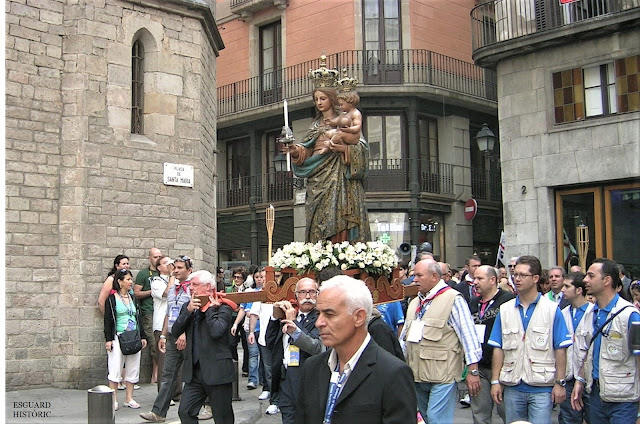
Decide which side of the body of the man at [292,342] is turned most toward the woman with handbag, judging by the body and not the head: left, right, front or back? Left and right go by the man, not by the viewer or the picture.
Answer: right

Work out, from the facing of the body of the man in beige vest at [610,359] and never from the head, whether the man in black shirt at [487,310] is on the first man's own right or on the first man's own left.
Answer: on the first man's own right

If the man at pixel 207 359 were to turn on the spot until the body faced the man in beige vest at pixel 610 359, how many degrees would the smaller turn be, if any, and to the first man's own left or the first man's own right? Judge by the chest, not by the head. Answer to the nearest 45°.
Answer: approximately 90° to the first man's own left

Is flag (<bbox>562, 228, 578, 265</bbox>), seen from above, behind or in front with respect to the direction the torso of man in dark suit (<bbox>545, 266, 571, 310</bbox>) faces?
behind

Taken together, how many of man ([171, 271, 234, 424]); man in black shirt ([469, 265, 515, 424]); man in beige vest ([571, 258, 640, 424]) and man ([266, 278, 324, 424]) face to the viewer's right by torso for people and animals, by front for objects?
0

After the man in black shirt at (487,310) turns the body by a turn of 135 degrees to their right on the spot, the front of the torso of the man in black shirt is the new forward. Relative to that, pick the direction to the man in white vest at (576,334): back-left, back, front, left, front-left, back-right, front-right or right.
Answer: right

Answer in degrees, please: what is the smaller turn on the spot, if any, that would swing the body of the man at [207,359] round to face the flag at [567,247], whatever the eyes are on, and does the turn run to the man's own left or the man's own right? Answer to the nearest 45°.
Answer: approximately 180°

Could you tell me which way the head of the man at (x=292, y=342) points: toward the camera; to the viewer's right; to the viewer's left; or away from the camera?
toward the camera

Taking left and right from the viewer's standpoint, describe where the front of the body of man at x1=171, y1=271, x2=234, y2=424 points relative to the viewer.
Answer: facing the viewer and to the left of the viewer

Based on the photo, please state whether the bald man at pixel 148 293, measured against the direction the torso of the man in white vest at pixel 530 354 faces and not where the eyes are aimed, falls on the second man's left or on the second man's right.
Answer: on the second man's right

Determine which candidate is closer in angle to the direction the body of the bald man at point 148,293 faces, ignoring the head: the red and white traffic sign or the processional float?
the processional float

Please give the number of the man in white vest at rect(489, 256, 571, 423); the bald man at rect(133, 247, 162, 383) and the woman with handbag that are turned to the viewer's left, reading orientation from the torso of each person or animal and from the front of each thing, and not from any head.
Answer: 0

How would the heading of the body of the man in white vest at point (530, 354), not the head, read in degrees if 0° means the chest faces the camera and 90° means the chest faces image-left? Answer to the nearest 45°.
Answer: approximately 0°

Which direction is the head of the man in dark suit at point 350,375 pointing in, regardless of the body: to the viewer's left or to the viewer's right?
to the viewer's left

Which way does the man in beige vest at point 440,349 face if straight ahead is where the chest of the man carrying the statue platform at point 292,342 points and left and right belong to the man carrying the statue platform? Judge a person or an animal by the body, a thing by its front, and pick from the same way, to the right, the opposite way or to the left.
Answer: the same way

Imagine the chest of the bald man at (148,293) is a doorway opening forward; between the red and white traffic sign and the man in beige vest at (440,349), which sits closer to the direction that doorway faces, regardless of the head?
the man in beige vest
